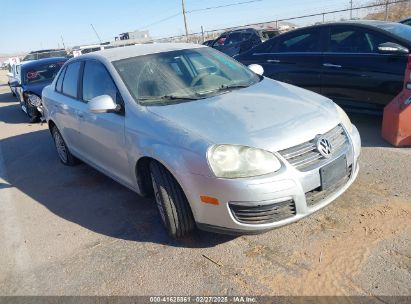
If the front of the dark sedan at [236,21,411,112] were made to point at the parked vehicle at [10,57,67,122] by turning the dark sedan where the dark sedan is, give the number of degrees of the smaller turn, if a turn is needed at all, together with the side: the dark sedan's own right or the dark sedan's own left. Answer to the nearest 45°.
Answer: approximately 135° to the dark sedan's own right

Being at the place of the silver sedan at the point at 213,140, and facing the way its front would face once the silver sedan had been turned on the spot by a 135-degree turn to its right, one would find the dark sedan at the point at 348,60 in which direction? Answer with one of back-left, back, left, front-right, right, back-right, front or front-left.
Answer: back-right

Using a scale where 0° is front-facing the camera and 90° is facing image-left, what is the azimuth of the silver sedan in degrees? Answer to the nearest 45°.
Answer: approximately 315°

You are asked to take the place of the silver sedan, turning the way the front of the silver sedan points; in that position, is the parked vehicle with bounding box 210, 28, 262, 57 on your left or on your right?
on your left

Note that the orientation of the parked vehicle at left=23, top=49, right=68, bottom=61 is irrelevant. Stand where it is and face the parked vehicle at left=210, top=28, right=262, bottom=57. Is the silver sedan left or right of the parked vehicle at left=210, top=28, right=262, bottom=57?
right

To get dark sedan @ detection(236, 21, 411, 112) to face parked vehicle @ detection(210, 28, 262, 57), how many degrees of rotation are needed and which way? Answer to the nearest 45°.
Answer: approximately 135° to its left

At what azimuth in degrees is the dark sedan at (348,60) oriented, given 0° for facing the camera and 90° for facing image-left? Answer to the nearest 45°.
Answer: approximately 315°

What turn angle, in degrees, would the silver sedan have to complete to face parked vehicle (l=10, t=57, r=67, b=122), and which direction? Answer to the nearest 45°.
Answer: approximately 180°
